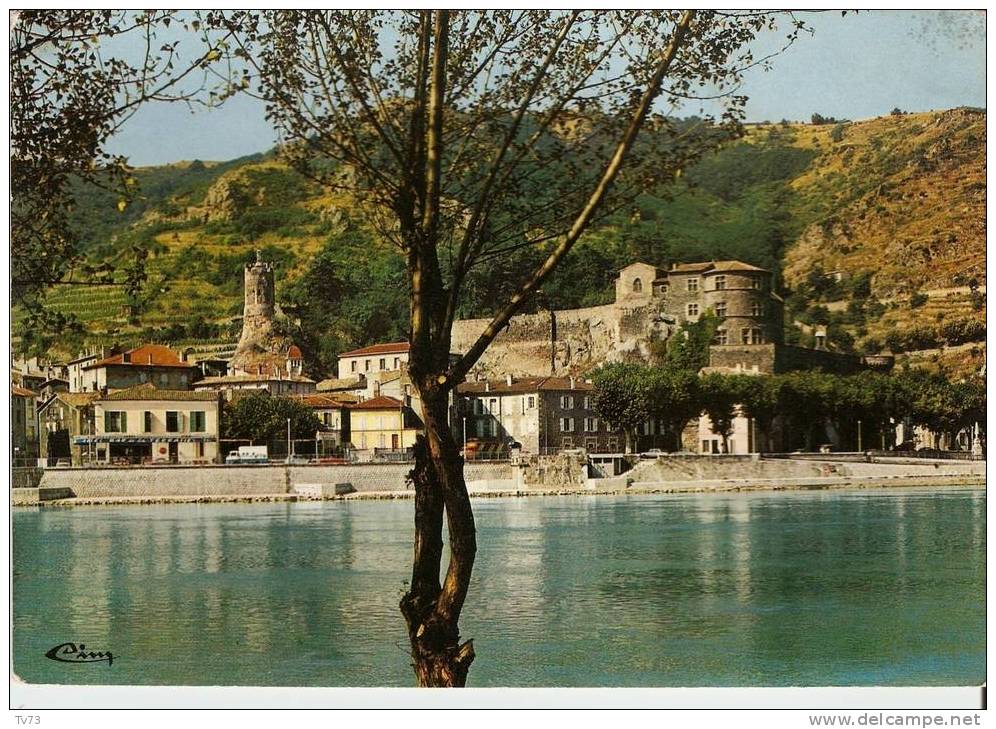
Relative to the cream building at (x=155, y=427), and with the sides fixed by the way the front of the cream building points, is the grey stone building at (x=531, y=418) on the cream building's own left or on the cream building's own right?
on the cream building's own left

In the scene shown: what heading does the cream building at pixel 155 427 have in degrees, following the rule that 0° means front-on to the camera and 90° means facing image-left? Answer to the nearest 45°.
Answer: approximately 0°

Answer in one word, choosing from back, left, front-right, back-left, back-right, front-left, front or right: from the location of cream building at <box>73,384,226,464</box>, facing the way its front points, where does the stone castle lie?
back-left

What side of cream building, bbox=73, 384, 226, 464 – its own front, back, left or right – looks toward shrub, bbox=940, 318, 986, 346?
left
